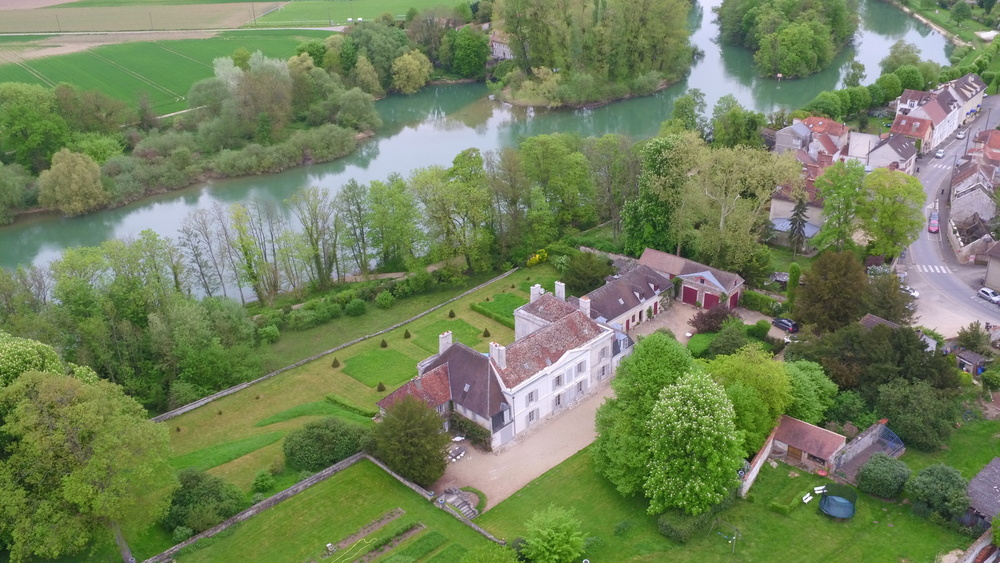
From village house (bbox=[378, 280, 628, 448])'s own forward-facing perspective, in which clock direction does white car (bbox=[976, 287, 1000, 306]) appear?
The white car is roughly at 10 o'clock from the village house.

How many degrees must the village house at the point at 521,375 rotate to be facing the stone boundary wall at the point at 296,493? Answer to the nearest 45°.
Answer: approximately 90° to its right

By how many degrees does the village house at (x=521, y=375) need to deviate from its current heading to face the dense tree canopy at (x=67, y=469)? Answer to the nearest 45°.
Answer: approximately 90° to its right

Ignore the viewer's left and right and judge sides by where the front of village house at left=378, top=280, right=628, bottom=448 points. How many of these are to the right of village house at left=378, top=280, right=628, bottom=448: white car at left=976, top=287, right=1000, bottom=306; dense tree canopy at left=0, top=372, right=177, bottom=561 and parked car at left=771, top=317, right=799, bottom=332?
1

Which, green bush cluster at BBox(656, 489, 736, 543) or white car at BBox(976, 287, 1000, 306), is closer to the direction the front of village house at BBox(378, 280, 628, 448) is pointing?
the green bush cluster

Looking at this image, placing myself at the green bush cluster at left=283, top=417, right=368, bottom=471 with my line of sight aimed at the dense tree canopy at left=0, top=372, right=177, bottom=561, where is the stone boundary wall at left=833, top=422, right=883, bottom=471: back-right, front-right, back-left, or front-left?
back-left

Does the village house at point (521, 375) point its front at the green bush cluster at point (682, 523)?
yes

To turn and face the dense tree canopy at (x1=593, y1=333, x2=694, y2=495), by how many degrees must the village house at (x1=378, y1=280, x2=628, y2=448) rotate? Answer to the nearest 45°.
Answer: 0° — it already faces it

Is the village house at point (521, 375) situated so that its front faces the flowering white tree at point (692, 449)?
yes

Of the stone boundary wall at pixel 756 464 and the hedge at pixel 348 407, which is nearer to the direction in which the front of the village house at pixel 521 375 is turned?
the stone boundary wall

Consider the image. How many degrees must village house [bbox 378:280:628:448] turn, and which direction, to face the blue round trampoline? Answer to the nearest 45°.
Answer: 0° — it already faces it

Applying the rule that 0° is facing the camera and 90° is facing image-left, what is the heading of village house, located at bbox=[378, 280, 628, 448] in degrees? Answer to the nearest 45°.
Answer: approximately 315°
